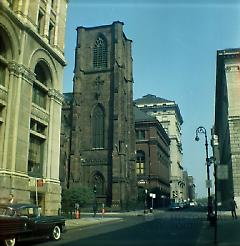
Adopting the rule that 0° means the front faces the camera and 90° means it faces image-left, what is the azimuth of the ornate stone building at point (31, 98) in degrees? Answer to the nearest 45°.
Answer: approximately 315°

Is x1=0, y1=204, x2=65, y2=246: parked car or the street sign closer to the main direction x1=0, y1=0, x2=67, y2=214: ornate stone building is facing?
the street sign

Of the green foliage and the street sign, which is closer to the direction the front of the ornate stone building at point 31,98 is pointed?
the street sign

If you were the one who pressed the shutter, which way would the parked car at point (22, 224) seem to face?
facing away from the viewer and to the right of the viewer

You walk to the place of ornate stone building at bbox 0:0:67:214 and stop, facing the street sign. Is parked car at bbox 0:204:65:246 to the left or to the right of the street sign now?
right

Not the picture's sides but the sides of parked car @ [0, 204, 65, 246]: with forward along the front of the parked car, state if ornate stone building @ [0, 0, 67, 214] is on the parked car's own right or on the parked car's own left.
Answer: on the parked car's own left
